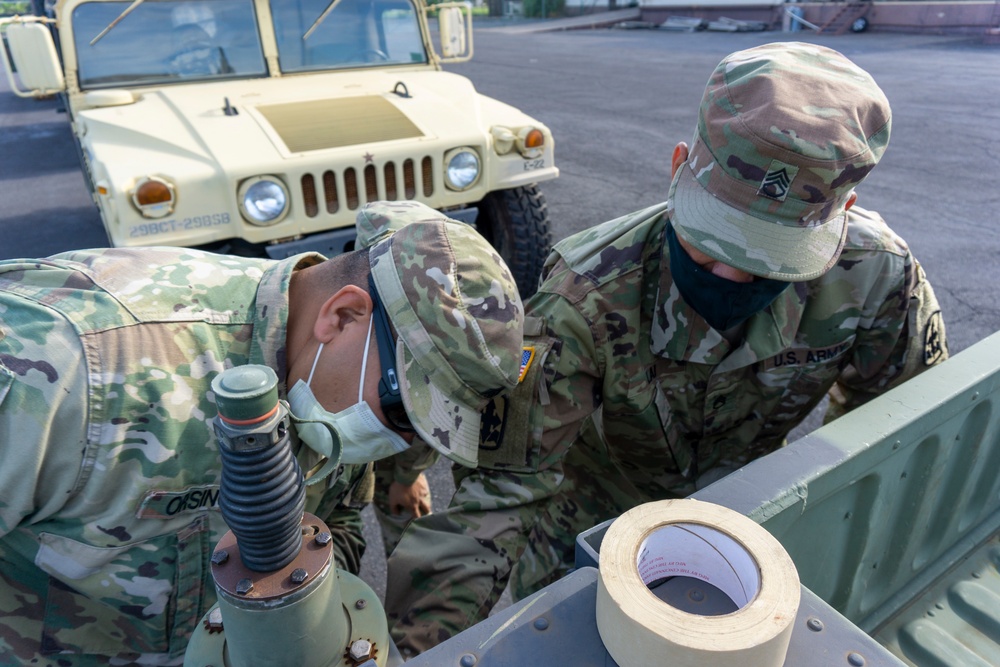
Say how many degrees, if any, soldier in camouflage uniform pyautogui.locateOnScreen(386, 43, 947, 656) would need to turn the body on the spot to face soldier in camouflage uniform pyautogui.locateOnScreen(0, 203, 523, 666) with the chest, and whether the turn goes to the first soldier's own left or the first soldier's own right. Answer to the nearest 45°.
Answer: approximately 45° to the first soldier's own right

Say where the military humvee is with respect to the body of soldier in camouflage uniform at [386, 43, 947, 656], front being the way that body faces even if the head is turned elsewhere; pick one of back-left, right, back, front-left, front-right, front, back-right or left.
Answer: back-right

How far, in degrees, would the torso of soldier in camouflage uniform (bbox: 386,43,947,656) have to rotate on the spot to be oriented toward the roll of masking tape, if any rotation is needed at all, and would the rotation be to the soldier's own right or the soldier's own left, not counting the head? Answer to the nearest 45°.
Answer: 0° — they already face it

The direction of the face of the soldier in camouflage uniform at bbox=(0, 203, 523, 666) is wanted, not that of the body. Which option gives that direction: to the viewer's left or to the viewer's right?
to the viewer's right

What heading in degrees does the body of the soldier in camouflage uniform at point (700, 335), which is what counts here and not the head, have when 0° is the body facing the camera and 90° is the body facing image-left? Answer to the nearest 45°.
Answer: approximately 0°

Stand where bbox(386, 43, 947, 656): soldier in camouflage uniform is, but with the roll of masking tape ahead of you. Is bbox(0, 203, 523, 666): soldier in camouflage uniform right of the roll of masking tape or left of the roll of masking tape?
right

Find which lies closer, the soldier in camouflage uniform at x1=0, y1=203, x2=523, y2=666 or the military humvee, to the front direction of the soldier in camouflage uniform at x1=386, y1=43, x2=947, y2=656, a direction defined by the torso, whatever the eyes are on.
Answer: the soldier in camouflage uniform
